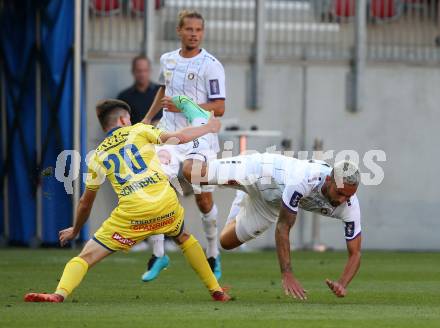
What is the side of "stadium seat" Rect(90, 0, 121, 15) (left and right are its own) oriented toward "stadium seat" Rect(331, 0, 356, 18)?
left

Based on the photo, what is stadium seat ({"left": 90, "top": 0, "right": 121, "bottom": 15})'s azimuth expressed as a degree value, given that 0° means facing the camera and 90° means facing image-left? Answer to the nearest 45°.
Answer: approximately 0°

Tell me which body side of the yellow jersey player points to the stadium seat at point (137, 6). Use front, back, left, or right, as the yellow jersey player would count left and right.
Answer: front

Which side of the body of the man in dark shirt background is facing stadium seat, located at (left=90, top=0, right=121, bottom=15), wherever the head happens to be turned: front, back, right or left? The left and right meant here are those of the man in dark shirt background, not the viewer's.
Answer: back

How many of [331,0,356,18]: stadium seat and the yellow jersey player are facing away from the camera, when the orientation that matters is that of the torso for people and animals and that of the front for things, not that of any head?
1

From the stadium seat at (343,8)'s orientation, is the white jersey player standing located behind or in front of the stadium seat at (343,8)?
in front

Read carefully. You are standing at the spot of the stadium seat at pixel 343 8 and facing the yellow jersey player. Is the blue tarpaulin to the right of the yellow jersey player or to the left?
right

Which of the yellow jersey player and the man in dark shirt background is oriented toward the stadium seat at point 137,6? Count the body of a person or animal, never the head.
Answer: the yellow jersey player

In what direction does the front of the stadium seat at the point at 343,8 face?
toward the camera

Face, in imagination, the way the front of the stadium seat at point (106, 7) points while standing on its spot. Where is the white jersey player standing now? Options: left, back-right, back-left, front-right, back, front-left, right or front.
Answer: front

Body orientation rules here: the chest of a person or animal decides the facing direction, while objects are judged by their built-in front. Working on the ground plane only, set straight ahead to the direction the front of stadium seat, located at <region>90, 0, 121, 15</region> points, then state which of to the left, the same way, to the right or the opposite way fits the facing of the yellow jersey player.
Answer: the opposite way

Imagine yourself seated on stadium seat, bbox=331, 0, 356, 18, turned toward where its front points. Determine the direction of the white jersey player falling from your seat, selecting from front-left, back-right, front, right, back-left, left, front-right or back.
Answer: front

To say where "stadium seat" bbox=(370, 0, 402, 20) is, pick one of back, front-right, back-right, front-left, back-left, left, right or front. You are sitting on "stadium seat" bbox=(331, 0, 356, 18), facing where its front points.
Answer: left

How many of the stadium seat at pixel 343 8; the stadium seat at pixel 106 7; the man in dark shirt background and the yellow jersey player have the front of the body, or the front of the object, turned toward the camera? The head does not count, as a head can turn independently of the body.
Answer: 3

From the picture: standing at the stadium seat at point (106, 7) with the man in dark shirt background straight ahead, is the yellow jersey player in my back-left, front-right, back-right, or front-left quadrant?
front-right

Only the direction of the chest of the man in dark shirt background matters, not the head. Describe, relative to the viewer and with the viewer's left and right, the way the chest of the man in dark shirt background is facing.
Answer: facing the viewer

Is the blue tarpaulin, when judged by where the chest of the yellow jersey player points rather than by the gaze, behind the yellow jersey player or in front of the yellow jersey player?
in front
